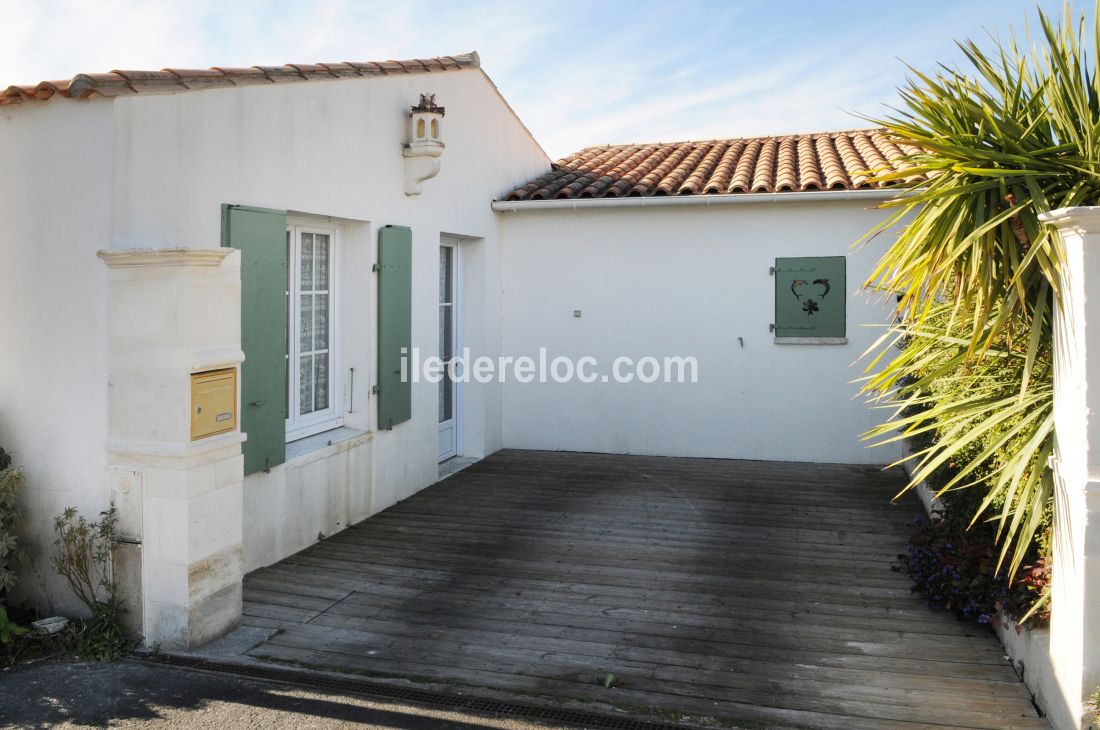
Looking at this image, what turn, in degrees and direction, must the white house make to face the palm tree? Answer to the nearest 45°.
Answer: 0° — it already faces it

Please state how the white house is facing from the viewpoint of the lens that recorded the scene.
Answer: facing the viewer and to the right of the viewer

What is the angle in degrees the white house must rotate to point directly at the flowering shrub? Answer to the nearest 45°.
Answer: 0° — it already faces it

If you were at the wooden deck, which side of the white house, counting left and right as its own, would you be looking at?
front

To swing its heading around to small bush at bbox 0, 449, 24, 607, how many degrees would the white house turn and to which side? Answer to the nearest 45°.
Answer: approximately 90° to its right

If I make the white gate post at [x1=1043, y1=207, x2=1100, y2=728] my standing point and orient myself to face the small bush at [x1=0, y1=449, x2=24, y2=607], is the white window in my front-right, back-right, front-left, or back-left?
front-right

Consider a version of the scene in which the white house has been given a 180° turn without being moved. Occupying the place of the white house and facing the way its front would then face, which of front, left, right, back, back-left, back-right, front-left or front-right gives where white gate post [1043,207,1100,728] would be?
back
